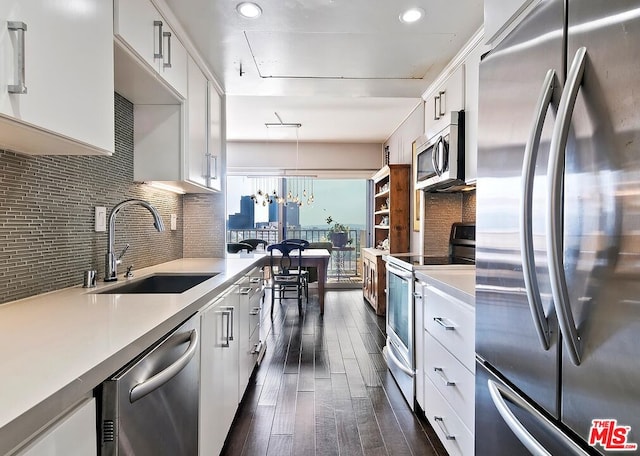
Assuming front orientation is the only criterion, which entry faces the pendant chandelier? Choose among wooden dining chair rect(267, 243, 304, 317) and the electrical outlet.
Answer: the wooden dining chair

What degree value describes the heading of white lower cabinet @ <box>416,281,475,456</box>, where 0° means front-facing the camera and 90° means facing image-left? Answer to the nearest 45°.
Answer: approximately 45°

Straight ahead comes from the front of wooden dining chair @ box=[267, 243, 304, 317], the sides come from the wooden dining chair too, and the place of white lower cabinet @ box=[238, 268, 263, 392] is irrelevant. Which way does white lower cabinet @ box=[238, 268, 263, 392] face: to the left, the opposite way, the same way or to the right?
to the right

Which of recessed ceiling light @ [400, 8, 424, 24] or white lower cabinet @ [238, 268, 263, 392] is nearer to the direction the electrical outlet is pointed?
the recessed ceiling light

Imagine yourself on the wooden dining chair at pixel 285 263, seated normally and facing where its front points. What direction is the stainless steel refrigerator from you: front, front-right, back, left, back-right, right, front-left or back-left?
back

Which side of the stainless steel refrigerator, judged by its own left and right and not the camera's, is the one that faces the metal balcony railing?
right

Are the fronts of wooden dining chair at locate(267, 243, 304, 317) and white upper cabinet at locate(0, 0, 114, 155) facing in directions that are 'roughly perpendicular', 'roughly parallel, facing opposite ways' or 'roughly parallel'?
roughly perpendicular

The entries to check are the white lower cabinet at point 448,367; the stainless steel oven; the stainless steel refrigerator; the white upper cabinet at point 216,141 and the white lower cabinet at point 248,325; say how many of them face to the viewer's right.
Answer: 2

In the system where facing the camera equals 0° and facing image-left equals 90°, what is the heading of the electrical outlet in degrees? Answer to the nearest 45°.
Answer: approximately 315°

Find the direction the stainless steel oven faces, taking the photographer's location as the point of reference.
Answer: facing to the left of the viewer

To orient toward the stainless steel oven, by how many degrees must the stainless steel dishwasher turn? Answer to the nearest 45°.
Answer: approximately 90° to its left

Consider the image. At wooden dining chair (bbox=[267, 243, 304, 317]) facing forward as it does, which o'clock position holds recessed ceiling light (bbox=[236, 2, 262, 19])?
The recessed ceiling light is roughly at 6 o'clock from the wooden dining chair.

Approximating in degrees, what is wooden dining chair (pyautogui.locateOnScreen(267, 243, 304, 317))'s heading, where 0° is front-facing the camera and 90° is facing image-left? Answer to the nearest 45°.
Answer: approximately 180°

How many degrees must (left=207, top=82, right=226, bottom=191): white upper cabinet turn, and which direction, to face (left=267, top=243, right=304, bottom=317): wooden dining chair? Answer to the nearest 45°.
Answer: approximately 45° to its left

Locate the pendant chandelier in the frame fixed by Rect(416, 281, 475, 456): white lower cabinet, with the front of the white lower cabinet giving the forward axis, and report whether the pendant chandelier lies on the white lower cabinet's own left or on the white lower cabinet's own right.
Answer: on the white lower cabinet's own right

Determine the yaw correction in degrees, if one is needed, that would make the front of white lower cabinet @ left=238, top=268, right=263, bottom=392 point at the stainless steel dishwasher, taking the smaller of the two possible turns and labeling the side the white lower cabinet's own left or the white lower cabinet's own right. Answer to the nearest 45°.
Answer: approximately 90° to the white lower cabinet's own right

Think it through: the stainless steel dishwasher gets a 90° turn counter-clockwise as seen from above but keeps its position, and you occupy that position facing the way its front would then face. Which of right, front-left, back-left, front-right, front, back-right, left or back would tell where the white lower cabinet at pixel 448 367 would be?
front-right
